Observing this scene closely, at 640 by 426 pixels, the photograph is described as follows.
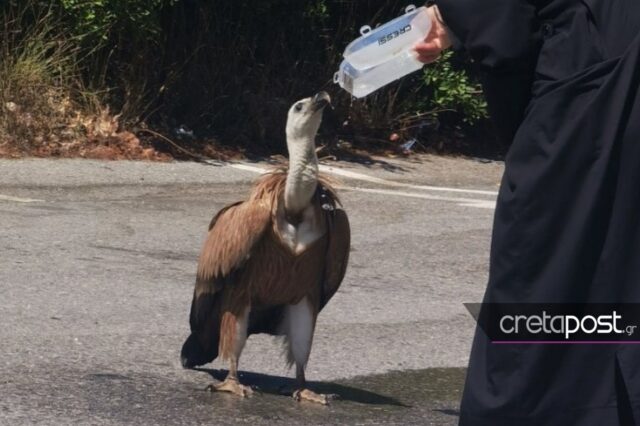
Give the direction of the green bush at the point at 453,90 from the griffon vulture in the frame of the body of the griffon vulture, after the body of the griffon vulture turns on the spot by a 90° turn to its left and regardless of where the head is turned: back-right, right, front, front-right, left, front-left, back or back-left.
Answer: front-left

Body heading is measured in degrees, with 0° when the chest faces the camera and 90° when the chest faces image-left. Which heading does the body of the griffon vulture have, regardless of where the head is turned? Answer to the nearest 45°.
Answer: approximately 315°
